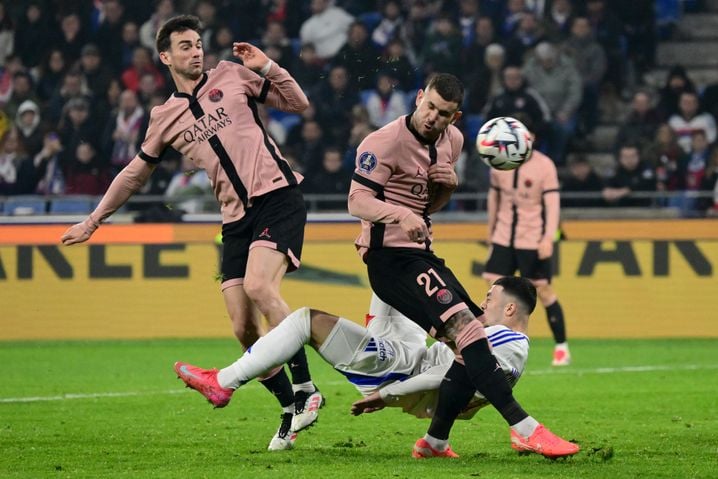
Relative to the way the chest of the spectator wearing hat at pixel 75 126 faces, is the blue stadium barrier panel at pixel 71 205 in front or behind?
in front

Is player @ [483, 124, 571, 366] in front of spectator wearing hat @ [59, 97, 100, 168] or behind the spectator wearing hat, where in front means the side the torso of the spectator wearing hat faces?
in front

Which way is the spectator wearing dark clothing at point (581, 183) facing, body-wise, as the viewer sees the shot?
toward the camera

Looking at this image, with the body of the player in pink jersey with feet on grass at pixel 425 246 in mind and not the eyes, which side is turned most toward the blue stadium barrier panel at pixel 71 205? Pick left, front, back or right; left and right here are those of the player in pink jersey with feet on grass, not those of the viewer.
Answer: back

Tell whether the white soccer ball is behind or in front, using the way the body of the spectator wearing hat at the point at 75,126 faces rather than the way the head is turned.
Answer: in front

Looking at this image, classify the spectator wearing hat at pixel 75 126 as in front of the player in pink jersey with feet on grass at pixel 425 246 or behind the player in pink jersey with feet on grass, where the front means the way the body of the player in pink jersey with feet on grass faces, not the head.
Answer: behind

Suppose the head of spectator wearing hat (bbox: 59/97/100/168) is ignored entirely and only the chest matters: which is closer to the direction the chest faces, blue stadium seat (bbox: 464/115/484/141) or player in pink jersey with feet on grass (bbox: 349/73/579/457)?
the player in pink jersey with feet on grass

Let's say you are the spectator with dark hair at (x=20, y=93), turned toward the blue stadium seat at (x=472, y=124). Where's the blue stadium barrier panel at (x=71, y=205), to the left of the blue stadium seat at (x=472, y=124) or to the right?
right

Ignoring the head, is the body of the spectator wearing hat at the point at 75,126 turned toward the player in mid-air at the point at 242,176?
yes

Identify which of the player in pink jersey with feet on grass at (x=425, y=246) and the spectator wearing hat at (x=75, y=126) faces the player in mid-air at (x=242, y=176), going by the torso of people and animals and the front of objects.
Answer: the spectator wearing hat

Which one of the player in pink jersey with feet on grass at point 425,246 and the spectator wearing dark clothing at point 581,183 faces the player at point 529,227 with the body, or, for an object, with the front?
the spectator wearing dark clothing
